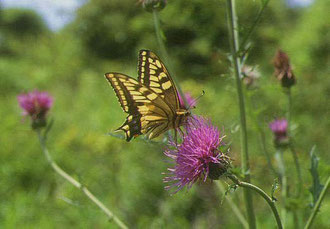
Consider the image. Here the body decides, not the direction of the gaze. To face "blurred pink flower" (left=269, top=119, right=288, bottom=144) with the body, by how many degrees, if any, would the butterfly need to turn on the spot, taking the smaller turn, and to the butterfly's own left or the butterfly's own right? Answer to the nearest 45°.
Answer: approximately 45° to the butterfly's own left

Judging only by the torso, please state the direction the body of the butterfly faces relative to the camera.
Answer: to the viewer's right
